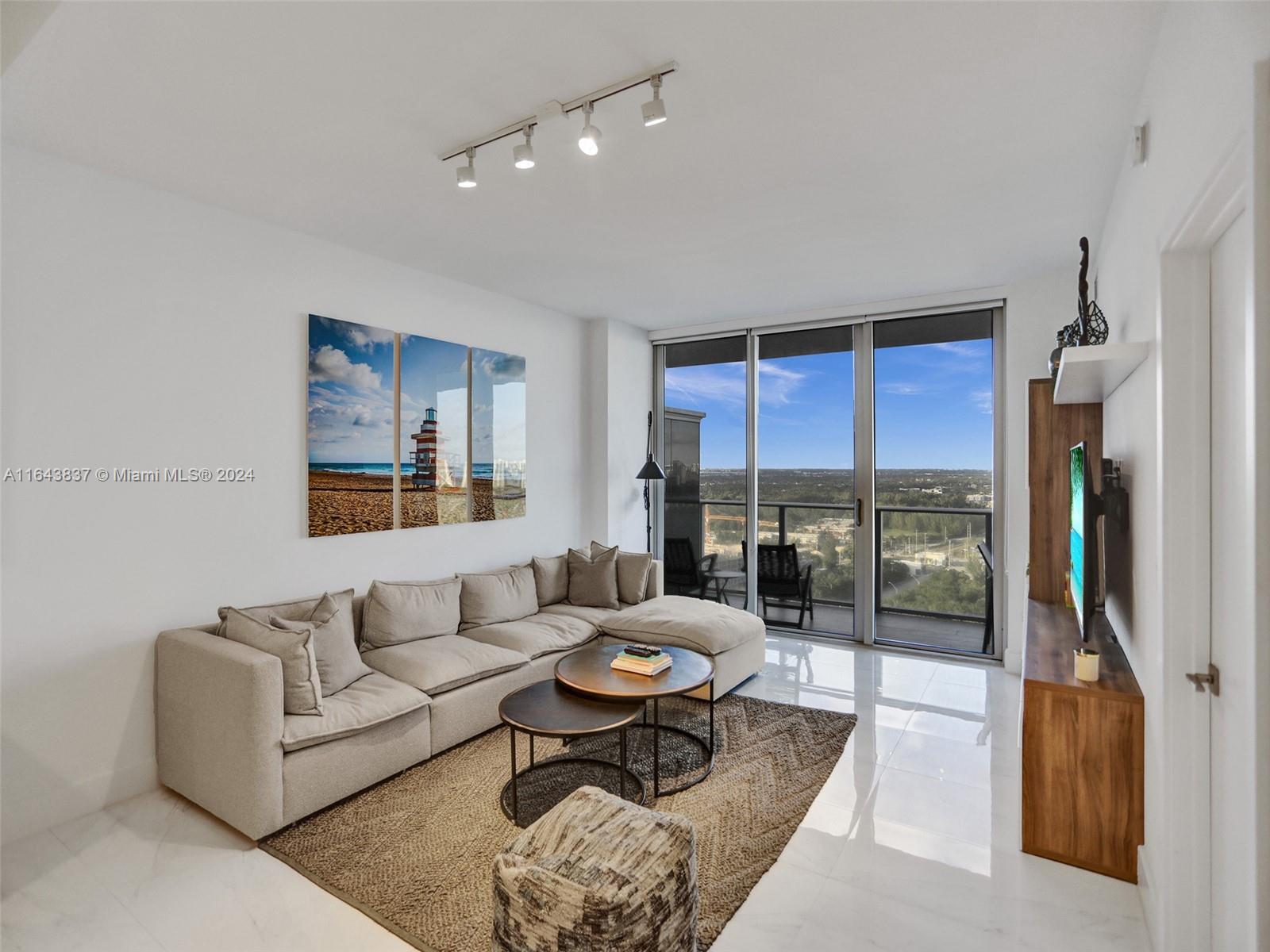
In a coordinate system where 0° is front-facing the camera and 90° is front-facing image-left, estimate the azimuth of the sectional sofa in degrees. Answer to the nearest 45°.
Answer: approximately 315°

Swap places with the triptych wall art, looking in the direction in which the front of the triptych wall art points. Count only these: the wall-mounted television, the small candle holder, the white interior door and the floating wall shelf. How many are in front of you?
4

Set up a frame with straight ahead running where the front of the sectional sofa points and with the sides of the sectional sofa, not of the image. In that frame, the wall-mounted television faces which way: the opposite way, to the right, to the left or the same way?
the opposite way

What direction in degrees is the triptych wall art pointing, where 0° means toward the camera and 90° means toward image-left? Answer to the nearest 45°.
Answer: approximately 315°

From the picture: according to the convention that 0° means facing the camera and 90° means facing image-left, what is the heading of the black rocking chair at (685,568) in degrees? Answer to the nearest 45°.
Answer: approximately 225°

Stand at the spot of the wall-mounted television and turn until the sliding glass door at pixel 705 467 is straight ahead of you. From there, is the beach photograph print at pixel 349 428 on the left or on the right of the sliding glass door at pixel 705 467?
left

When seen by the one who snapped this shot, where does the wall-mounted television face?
facing to the left of the viewer

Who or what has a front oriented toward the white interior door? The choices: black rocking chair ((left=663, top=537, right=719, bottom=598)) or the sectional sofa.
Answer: the sectional sofa

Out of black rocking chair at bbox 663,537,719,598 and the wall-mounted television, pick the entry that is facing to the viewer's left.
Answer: the wall-mounted television

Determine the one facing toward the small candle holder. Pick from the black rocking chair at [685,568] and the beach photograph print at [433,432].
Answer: the beach photograph print
